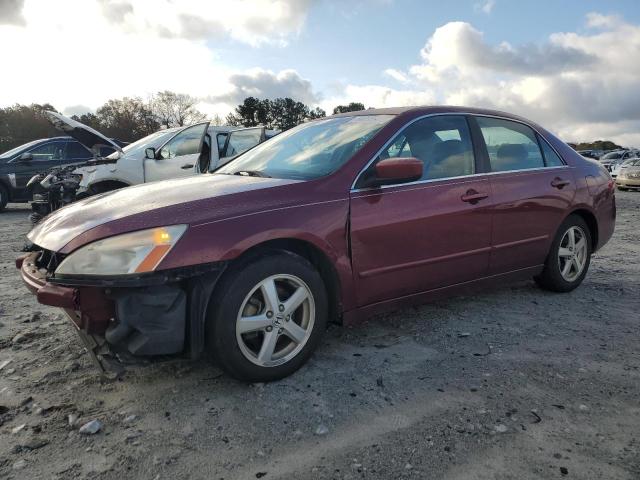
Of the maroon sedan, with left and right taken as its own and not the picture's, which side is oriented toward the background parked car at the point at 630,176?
back

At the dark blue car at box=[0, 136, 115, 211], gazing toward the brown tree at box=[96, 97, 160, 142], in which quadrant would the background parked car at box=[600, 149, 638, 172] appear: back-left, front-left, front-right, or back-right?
front-right

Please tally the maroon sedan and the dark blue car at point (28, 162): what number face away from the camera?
0

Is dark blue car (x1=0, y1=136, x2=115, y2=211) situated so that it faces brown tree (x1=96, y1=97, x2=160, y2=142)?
no

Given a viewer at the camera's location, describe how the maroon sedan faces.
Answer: facing the viewer and to the left of the viewer

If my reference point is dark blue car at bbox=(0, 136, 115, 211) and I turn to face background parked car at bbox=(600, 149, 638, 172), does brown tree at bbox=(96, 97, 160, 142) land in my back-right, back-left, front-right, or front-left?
front-left

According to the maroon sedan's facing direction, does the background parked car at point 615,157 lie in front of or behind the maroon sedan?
behind

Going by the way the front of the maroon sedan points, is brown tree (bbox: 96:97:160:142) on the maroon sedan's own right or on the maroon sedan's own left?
on the maroon sedan's own right
